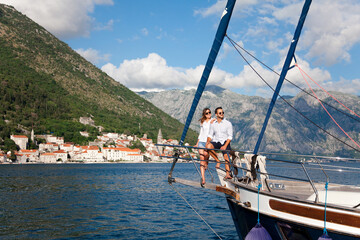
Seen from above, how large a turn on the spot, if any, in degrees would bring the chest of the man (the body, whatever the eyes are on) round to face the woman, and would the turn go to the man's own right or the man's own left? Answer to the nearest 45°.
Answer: approximately 135° to the man's own right

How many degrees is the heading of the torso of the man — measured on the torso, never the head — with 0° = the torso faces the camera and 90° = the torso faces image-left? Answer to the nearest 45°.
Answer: approximately 0°
